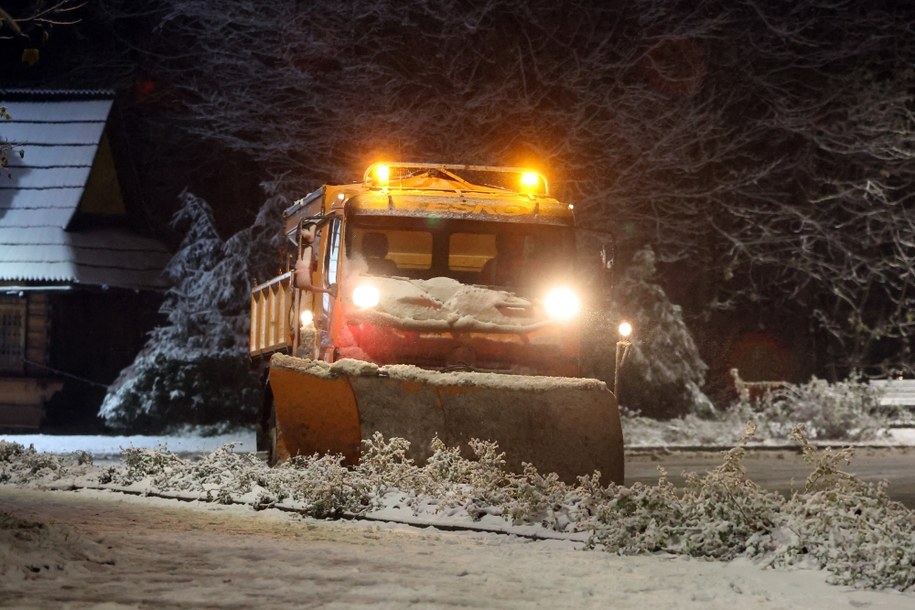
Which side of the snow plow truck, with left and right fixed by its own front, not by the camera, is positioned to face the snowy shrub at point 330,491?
front

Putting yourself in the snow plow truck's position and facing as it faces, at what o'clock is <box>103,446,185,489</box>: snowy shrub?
The snowy shrub is roughly at 3 o'clock from the snow plow truck.

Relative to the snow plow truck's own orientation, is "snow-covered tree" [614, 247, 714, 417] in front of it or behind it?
behind

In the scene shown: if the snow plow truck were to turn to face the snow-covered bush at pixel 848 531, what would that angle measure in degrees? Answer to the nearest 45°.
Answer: approximately 45° to its left

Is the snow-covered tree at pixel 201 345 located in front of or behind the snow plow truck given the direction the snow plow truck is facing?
behind

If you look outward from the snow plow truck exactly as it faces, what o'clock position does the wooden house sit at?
The wooden house is roughly at 5 o'clock from the snow plow truck.

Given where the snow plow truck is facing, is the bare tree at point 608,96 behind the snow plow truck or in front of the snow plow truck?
behind

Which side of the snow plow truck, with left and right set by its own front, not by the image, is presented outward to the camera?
front

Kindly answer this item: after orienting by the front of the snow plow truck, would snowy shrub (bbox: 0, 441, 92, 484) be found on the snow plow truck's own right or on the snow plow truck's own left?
on the snow plow truck's own right

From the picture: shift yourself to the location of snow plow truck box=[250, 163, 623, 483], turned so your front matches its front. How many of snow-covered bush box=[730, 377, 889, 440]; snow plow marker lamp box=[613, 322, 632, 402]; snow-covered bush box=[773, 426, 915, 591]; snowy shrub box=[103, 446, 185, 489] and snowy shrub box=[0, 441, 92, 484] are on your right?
2
